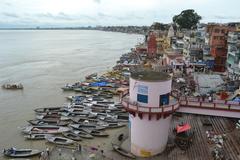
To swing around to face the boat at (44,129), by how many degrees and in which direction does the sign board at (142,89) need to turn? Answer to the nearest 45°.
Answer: approximately 135° to its right

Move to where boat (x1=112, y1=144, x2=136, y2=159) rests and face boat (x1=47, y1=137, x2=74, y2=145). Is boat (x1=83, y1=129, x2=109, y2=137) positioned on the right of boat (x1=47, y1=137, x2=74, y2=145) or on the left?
right

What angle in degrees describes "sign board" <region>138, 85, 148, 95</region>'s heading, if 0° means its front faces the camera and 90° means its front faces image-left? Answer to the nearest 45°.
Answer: approximately 0°

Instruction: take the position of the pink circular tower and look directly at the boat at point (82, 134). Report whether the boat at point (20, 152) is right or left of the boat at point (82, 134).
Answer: left

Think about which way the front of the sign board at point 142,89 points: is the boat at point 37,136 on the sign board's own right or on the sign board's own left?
on the sign board's own right
